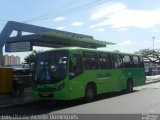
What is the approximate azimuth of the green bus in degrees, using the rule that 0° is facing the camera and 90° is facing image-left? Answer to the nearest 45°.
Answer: approximately 45°

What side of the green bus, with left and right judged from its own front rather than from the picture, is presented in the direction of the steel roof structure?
right
